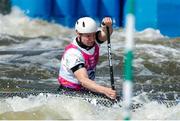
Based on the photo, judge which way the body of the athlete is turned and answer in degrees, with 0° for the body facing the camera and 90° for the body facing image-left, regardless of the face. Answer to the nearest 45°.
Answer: approximately 315°
